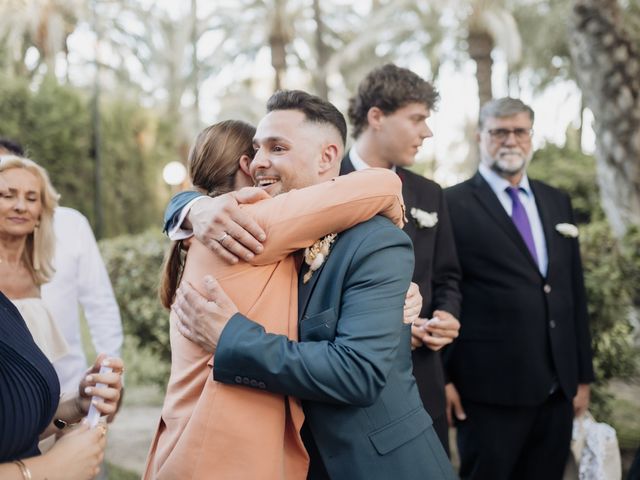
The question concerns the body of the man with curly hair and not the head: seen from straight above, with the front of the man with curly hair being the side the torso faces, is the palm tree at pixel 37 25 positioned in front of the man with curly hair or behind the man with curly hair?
behind

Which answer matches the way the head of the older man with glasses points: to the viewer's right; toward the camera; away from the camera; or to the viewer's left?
toward the camera

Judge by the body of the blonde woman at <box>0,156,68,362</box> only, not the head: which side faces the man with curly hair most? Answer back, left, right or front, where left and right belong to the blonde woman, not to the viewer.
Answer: left

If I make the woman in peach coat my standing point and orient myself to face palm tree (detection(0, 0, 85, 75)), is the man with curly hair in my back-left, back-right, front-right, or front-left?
front-right

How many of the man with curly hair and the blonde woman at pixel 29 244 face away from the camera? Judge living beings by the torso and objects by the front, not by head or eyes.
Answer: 0

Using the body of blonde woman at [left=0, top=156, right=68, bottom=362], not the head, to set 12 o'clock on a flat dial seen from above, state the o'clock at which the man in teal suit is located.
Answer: The man in teal suit is roughly at 11 o'clock from the blonde woman.

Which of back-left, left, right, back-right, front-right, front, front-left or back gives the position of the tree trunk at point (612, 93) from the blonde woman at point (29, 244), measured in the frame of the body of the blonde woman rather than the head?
left

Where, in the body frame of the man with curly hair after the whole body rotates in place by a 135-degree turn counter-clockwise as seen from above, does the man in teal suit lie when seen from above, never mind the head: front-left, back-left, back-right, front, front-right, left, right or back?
back

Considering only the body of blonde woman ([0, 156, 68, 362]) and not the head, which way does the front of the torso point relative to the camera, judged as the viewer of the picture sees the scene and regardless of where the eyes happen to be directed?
toward the camera

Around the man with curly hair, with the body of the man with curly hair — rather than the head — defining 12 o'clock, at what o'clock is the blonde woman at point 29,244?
The blonde woman is roughly at 4 o'clock from the man with curly hair.

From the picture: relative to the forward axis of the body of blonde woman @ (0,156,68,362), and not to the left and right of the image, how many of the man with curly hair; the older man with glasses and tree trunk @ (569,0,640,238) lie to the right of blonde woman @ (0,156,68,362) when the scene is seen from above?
0
